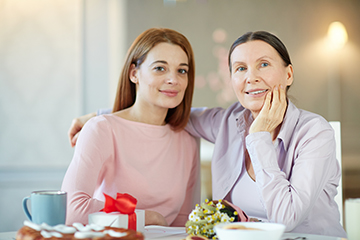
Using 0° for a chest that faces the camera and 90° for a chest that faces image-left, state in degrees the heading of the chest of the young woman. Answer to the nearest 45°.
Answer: approximately 315°

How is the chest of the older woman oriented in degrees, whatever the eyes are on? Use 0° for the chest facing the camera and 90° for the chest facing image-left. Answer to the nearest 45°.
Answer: approximately 45°

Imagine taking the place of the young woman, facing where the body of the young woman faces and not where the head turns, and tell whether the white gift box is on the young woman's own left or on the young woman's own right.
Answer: on the young woman's own right

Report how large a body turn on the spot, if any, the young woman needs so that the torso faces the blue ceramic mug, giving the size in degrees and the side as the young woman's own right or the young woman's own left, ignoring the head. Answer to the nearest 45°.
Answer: approximately 45° to the young woman's own right
